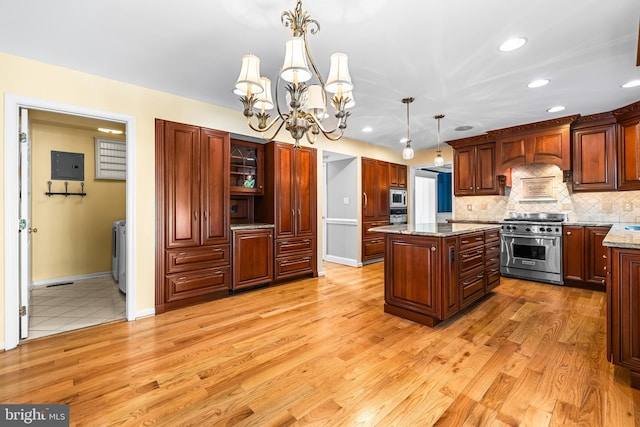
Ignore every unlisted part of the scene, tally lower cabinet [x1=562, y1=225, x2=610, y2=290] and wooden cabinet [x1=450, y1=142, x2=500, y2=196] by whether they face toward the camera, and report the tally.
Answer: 2

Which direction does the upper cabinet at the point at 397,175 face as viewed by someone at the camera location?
facing the viewer and to the right of the viewer

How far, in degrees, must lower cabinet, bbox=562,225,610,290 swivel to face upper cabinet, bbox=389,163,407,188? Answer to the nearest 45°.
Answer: approximately 90° to its right

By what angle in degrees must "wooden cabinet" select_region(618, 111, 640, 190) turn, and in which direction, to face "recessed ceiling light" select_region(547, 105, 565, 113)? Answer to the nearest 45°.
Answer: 0° — it already faces it

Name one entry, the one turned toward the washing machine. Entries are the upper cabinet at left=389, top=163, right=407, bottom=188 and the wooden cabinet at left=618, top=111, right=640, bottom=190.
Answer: the wooden cabinet

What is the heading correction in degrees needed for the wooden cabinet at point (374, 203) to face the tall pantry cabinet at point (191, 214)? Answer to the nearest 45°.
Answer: approximately 90° to its right

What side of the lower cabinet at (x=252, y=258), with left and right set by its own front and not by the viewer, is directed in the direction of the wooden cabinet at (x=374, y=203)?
left

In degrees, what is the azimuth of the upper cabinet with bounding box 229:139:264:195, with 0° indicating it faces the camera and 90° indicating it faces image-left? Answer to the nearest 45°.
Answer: approximately 315°

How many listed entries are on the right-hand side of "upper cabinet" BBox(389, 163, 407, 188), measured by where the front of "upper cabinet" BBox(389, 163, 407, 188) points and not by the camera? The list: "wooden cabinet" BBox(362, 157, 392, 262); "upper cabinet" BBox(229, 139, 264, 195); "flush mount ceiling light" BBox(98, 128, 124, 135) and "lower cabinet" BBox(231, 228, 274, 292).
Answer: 4

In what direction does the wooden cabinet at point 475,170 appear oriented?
toward the camera

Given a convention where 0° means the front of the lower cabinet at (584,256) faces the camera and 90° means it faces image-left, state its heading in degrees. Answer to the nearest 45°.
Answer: approximately 0°

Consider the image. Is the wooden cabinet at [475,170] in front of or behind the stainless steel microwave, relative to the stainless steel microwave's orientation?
in front

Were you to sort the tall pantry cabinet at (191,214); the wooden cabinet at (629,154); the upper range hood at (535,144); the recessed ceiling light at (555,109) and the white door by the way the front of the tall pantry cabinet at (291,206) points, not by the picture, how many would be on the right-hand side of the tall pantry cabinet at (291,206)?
2

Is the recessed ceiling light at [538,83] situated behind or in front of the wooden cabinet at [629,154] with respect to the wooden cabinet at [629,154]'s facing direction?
in front

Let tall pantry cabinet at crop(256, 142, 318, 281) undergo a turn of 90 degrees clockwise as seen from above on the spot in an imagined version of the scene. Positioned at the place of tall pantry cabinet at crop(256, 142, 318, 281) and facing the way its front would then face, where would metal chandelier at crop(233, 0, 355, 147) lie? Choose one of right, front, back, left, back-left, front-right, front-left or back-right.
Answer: front-left

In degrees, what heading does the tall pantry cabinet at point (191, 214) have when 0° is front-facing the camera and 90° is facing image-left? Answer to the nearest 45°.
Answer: approximately 315°
